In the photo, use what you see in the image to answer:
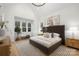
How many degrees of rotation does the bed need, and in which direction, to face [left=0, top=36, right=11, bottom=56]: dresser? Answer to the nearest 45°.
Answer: approximately 45° to its right

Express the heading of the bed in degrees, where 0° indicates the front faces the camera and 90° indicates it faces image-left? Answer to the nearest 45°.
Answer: approximately 45°
